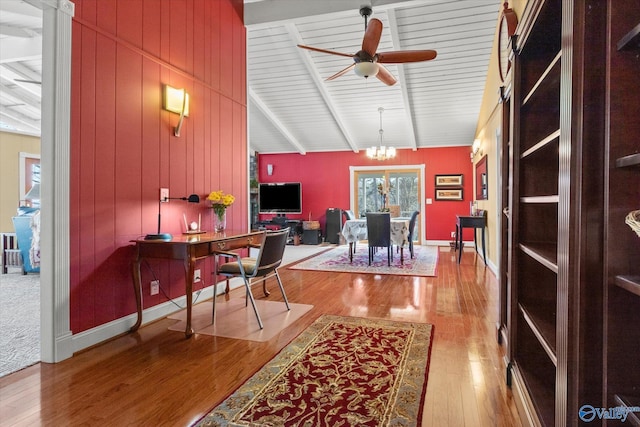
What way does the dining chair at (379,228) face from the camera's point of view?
away from the camera

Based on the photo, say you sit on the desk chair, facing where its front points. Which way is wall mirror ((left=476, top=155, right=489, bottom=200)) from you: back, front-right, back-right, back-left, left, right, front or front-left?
right

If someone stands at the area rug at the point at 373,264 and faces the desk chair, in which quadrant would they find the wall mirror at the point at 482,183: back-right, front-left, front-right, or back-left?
back-left

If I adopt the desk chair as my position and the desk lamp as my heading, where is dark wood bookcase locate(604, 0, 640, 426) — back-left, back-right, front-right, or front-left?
back-left

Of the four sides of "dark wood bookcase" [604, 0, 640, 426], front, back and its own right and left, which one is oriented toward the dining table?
right

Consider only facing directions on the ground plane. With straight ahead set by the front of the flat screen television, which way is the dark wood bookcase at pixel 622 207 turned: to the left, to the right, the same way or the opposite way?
to the right

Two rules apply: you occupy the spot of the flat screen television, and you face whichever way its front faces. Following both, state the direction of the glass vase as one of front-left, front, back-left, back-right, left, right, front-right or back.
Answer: front

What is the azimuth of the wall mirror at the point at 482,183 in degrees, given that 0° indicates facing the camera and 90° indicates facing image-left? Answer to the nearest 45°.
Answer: approximately 90°

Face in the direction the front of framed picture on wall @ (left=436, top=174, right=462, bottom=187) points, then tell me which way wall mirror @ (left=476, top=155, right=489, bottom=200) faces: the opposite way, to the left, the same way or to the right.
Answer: to the right

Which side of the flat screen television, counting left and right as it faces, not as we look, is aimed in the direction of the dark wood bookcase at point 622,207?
front

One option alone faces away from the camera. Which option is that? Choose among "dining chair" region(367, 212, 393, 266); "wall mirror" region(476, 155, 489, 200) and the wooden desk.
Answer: the dining chair

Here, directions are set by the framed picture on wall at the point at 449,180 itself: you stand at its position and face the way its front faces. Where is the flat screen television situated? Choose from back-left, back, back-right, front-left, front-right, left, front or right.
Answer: right

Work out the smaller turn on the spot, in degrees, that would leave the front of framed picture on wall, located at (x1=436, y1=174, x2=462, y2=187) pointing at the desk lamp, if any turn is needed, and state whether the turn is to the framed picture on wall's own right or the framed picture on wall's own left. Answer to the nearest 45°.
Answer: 0° — it already faces it

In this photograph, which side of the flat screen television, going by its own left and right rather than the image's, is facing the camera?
front

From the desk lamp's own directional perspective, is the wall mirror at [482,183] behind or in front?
in front

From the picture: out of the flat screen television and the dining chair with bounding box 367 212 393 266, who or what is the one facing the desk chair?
the flat screen television

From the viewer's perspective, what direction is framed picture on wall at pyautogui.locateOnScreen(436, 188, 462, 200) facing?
toward the camera

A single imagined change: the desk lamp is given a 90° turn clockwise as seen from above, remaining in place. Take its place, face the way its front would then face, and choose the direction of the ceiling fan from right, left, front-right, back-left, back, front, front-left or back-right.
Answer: left

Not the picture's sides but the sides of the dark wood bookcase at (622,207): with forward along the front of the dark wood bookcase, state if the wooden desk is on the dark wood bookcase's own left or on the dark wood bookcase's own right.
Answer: on the dark wood bookcase's own right
